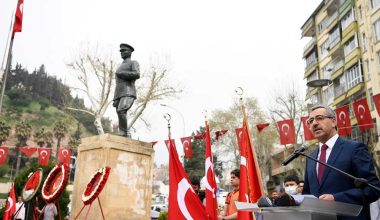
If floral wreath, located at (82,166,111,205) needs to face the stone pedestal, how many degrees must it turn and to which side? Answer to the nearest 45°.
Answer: approximately 135° to its right

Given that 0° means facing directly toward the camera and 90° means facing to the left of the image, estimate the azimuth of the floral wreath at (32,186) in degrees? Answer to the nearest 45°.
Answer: approximately 45°

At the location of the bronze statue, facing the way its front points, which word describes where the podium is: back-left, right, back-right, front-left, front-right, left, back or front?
front-left

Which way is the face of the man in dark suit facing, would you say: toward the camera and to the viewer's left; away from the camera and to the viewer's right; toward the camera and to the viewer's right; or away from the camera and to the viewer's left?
toward the camera and to the viewer's left

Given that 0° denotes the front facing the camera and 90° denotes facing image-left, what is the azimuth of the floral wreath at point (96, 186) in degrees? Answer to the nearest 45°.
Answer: approximately 45°

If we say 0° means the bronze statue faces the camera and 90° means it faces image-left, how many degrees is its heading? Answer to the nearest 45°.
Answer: approximately 45°

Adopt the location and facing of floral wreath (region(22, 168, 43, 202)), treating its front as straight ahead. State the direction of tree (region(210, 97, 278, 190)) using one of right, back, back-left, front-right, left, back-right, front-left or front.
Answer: back

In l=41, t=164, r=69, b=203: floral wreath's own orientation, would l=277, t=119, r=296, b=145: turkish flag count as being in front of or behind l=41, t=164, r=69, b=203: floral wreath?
behind

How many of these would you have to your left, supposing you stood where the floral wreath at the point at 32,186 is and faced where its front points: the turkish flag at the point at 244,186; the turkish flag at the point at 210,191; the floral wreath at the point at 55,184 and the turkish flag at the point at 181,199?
4

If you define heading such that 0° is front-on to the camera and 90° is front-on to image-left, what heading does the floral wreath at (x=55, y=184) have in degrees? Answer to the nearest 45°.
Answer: approximately 45°

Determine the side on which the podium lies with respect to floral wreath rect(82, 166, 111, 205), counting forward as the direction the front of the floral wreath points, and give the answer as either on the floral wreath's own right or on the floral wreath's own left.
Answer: on the floral wreath's own left

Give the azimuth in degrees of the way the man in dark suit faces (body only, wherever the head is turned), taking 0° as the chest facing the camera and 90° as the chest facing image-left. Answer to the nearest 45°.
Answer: approximately 45°
